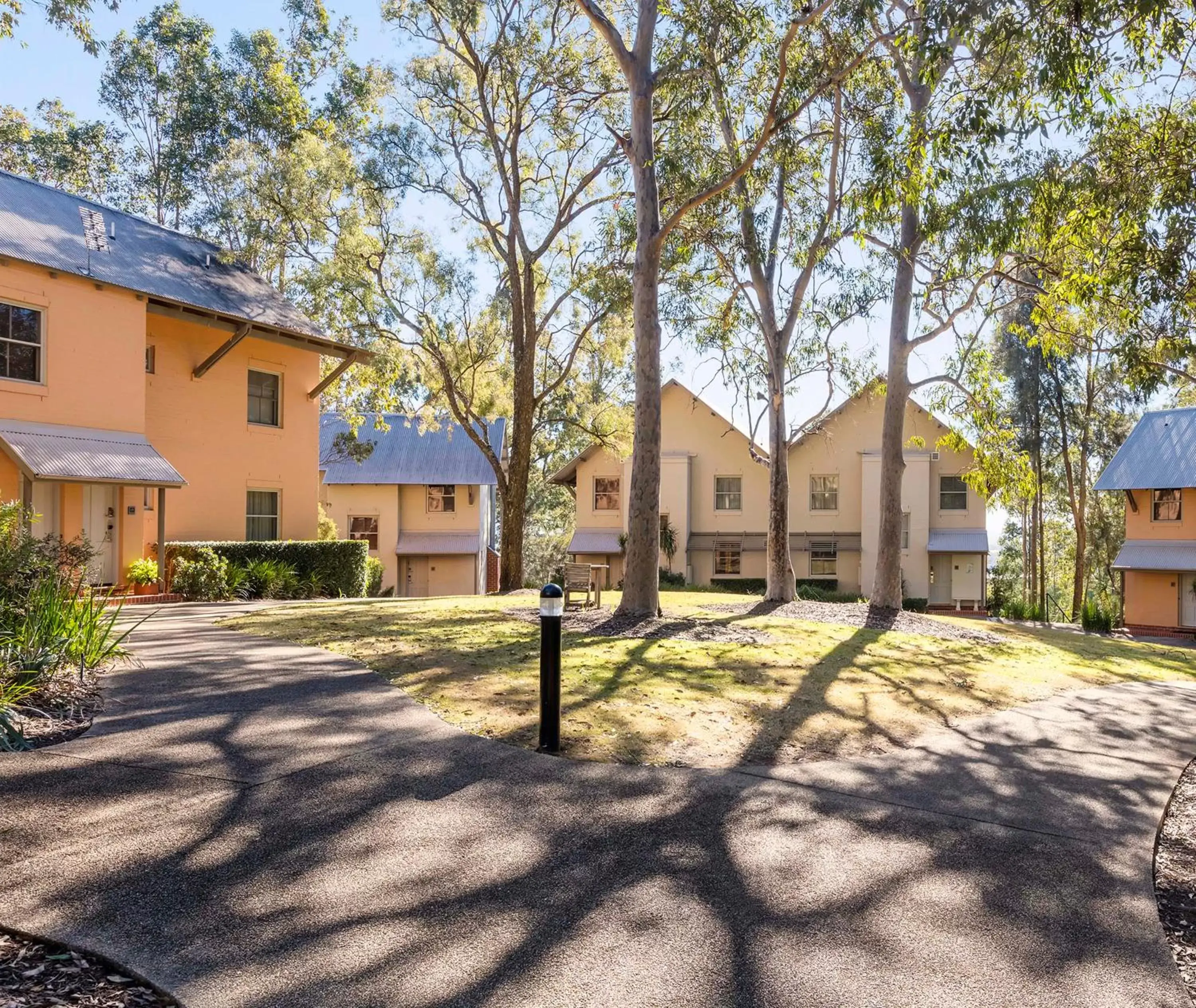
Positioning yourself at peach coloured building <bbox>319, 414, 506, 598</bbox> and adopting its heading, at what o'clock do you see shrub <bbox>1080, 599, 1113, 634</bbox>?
The shrub is roughly at 10 o'clock from the peach coloured building.

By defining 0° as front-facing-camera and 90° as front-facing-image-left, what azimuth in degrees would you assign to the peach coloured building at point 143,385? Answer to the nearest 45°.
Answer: approximately 315°

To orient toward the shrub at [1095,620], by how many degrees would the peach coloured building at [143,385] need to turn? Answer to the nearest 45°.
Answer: approximately 45° to its left

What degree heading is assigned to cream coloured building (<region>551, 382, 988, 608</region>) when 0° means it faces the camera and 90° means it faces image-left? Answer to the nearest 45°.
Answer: approximately 0°

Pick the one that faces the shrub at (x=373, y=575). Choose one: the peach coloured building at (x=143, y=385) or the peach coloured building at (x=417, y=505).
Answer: the peach coloured building at (x=417, y=505)

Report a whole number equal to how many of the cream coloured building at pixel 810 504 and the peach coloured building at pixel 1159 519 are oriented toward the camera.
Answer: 2

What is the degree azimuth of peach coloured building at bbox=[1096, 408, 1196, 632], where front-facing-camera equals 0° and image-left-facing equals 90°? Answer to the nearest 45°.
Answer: approximately 0°

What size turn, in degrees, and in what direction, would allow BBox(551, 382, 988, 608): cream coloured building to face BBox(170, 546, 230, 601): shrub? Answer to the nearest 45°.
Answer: approximately 45° to its right

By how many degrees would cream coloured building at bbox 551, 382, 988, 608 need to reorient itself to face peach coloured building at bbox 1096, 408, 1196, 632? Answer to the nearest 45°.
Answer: approximately 90° to its left
